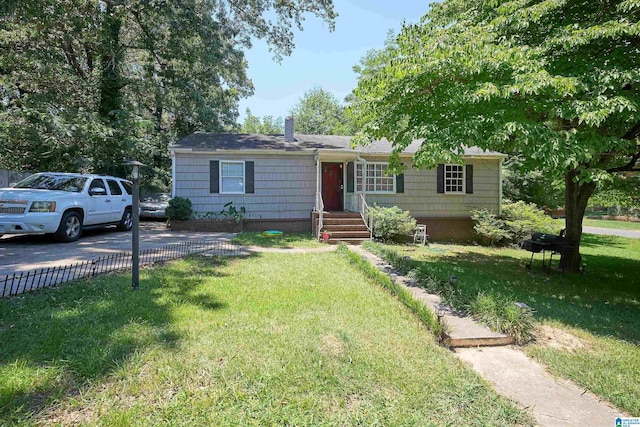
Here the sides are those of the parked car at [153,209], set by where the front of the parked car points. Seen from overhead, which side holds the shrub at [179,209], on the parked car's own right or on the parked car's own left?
on the parked car's own left

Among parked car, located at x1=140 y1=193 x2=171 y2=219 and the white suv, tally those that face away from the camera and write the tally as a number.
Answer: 0

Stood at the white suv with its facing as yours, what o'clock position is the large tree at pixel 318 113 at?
The large tree is roughly at 6 o'clock from the white suv.

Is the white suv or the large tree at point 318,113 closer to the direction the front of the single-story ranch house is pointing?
the white suv

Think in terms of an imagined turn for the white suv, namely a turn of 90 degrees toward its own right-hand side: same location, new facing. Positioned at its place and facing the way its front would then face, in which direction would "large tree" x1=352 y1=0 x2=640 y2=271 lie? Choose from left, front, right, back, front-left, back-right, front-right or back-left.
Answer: back

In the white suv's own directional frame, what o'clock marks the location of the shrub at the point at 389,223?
The shrub is roughly at 8 o'clock from the white suv.

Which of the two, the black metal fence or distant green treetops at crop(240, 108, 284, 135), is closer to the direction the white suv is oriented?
the black metal fence

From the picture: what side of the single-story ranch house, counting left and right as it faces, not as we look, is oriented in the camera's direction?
front

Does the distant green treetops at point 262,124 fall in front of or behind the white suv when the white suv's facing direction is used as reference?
behind

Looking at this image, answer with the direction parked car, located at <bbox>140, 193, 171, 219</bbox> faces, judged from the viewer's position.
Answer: facing the viewer and to the left of the viewer

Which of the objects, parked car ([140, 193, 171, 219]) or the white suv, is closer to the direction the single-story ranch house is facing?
the white suv

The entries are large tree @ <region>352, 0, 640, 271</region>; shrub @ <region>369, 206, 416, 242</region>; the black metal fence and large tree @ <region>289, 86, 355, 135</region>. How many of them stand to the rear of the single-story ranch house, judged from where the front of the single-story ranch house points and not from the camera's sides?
1

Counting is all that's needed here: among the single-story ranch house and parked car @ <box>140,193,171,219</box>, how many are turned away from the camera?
0
